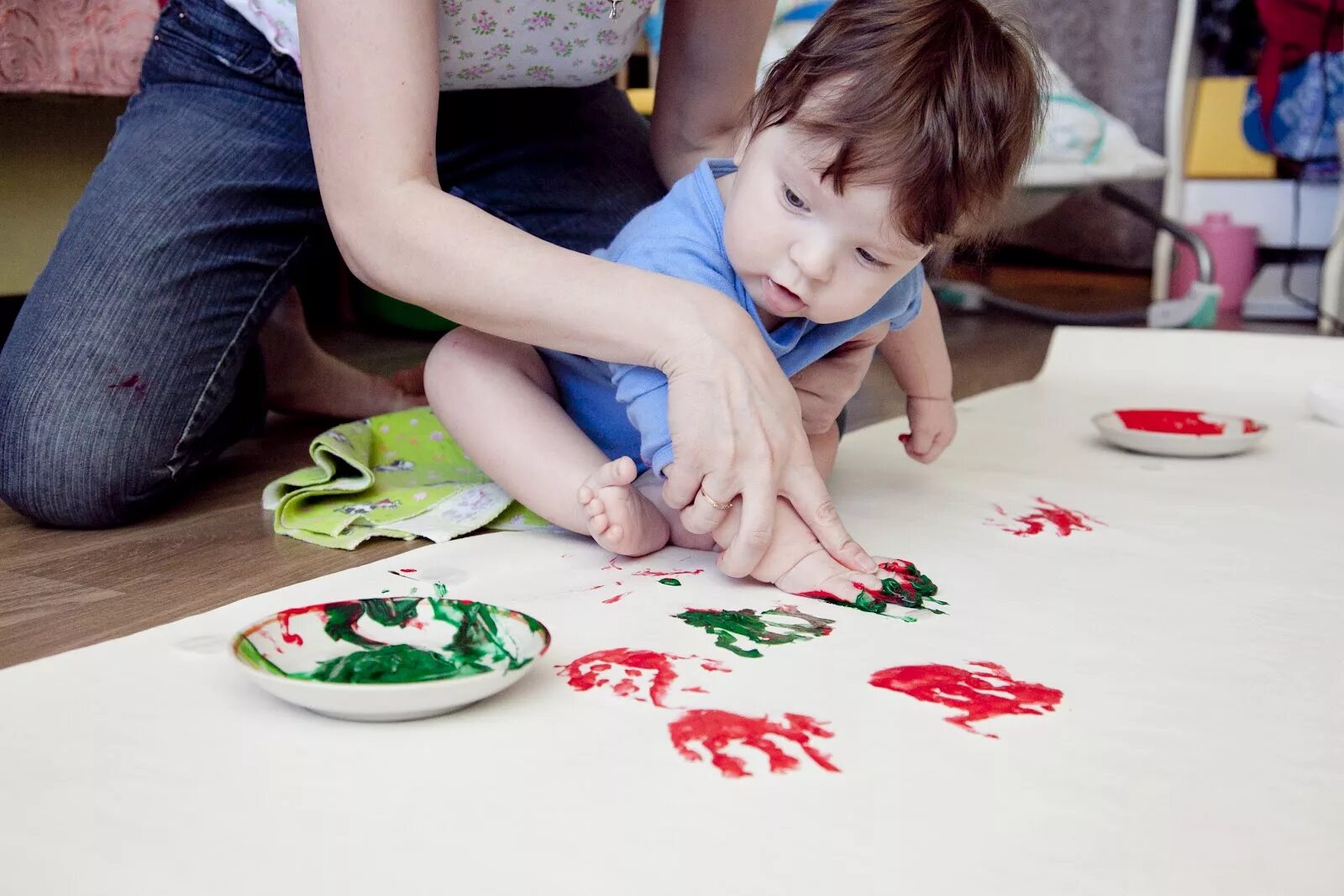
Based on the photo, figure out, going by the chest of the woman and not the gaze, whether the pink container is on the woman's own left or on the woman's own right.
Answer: on the woman's own left

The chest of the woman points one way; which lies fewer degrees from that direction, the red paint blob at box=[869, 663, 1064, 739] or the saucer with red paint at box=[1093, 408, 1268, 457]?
the red paint blob

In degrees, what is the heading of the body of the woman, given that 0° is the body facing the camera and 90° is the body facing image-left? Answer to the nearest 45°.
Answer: approximately 315°

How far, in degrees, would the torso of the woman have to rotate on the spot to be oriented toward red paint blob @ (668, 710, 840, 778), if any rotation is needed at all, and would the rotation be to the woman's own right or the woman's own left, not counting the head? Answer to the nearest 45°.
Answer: approximately 45° to the woman's own right

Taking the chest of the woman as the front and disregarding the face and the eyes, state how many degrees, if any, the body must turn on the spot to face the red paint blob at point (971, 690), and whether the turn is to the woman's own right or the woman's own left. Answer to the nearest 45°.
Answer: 0° — they already face it

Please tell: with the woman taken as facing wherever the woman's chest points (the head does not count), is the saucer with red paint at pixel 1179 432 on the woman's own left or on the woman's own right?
on the woman's own left
